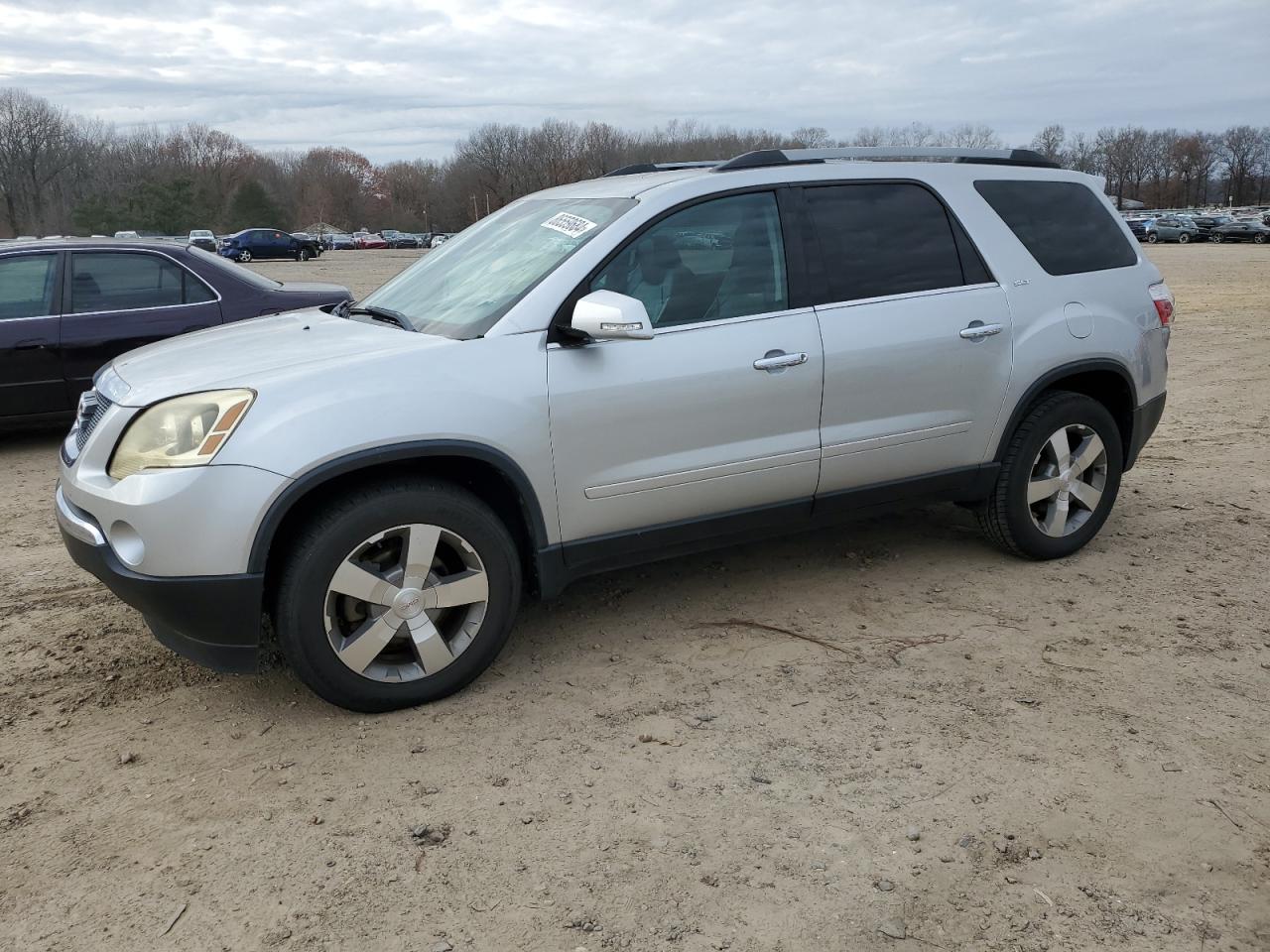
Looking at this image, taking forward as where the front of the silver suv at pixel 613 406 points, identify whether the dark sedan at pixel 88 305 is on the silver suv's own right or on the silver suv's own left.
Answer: on the silver suv's own right
